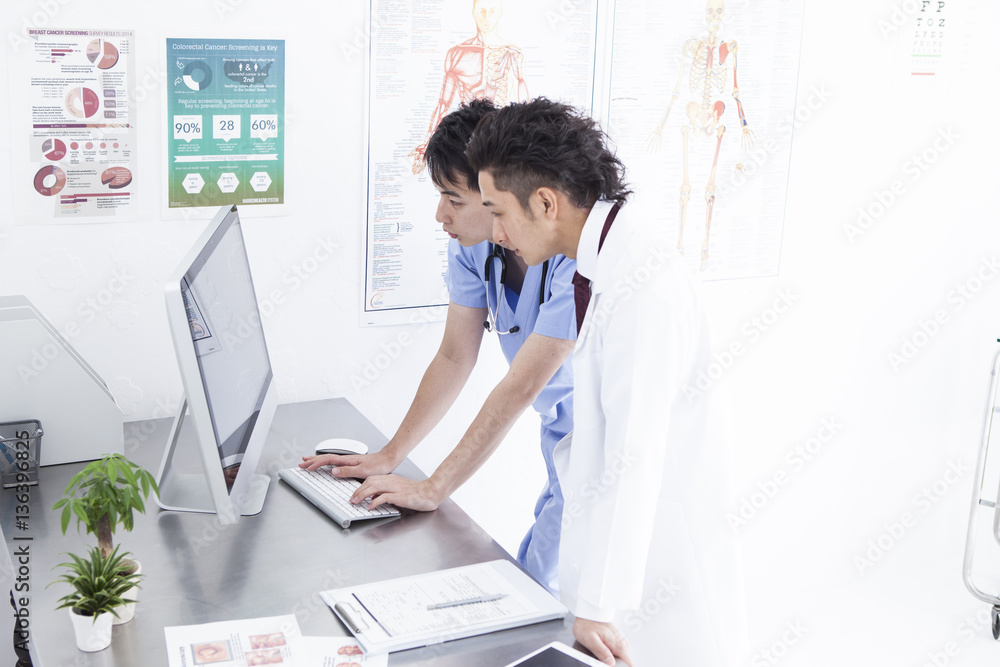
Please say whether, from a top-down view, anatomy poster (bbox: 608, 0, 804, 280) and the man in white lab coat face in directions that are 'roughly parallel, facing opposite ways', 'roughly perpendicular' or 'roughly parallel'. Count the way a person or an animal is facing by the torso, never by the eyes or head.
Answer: roughly perpendicular

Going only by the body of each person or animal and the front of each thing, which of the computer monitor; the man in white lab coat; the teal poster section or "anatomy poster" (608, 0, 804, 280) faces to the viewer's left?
the man in white lab coat

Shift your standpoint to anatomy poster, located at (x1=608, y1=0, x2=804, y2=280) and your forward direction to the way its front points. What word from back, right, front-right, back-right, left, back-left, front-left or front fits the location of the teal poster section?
front-right

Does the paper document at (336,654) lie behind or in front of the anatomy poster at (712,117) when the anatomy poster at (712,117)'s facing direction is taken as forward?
in front

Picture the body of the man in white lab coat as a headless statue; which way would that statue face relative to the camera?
to the viewer's left

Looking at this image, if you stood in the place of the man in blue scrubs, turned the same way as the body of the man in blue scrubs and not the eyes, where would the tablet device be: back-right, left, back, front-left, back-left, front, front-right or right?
front-left

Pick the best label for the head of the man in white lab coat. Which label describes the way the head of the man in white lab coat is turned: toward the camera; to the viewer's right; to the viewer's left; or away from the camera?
to the viewer's left

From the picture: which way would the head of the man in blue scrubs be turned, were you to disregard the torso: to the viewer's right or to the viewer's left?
to the viewer's left

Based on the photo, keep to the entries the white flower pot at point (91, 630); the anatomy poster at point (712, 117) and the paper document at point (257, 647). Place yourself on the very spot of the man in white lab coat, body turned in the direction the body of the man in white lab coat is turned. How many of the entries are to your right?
1

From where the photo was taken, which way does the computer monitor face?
to the viewer's right

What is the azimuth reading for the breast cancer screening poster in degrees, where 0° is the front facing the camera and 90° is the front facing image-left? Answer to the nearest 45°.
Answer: approximately 0°

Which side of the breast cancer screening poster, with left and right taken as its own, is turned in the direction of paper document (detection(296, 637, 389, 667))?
front

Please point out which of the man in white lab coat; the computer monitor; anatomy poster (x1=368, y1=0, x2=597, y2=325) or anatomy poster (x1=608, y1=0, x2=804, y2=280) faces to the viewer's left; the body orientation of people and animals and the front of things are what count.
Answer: the man in white lab coat

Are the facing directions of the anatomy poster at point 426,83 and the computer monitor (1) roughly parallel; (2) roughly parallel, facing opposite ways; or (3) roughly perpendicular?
roughly perpendicular
